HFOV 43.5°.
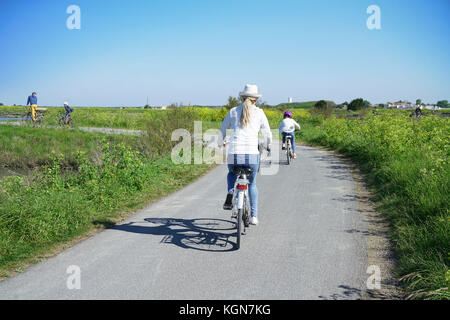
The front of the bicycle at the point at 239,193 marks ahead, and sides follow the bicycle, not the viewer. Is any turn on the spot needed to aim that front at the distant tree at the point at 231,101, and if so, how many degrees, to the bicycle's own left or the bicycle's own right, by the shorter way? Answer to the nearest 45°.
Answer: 0° — it already faces it

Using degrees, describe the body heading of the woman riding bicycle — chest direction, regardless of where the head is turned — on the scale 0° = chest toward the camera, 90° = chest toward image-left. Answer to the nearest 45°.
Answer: approximately 180°

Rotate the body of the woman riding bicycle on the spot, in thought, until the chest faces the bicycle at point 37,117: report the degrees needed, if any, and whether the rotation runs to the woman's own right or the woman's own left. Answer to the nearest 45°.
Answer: approximately 45° to the woman's own left

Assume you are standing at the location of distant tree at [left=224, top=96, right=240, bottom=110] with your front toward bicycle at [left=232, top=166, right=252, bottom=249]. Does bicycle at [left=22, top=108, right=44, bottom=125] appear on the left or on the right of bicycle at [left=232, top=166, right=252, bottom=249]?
right

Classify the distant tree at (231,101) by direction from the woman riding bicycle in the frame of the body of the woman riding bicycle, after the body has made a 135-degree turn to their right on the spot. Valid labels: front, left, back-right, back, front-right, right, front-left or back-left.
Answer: back-left

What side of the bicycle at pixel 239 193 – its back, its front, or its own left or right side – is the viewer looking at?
back

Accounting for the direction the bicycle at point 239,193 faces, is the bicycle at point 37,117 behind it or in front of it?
in front
